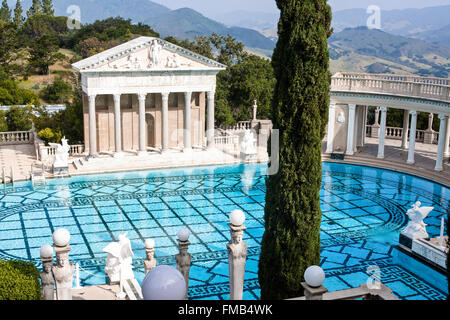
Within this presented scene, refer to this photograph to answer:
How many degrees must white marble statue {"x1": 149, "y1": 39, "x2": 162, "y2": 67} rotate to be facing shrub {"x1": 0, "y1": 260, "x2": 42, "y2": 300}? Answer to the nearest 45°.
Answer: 0° — it already faces it

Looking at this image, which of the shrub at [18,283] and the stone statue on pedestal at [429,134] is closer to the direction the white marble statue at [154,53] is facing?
the shrub

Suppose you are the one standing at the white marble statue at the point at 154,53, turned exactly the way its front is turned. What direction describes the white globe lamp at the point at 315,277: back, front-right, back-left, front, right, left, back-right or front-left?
front

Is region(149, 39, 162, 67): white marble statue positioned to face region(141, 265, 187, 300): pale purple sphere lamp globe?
yes

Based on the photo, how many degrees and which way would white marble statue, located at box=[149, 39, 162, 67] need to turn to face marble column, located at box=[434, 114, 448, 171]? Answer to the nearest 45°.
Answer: approximately 90° to its left

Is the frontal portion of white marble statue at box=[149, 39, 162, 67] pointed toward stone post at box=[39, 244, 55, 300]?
yes

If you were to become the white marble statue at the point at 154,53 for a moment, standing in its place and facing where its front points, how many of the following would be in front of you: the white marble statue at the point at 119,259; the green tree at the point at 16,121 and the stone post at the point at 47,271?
2

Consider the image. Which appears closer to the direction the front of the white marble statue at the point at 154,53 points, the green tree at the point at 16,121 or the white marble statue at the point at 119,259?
the white marble statue

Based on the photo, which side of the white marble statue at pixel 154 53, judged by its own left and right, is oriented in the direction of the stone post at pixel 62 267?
front

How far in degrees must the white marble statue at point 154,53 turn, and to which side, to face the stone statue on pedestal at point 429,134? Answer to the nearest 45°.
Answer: approximately 90° to its left

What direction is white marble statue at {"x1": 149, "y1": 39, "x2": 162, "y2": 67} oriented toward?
toward the camera

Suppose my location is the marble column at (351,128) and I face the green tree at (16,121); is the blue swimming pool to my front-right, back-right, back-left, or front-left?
front-left

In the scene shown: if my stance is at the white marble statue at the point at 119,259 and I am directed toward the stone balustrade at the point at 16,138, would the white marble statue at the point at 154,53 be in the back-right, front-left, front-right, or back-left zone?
front-right

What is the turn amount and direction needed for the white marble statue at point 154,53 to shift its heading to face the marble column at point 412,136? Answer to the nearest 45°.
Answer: approximately 90° to its left

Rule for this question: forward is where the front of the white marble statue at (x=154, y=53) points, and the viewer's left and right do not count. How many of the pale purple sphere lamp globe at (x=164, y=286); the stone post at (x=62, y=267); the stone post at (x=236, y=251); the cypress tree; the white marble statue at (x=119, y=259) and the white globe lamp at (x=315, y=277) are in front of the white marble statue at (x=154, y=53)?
6

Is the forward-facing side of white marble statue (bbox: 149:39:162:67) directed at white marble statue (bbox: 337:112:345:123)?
no

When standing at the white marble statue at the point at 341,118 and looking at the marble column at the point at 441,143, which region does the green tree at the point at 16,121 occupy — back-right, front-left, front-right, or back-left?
back-right

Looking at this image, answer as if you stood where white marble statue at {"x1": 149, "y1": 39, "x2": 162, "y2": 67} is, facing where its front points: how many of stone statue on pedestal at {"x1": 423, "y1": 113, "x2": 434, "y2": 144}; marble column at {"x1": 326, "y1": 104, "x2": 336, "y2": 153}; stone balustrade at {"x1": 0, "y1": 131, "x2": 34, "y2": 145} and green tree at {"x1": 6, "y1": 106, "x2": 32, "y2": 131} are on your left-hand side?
2
